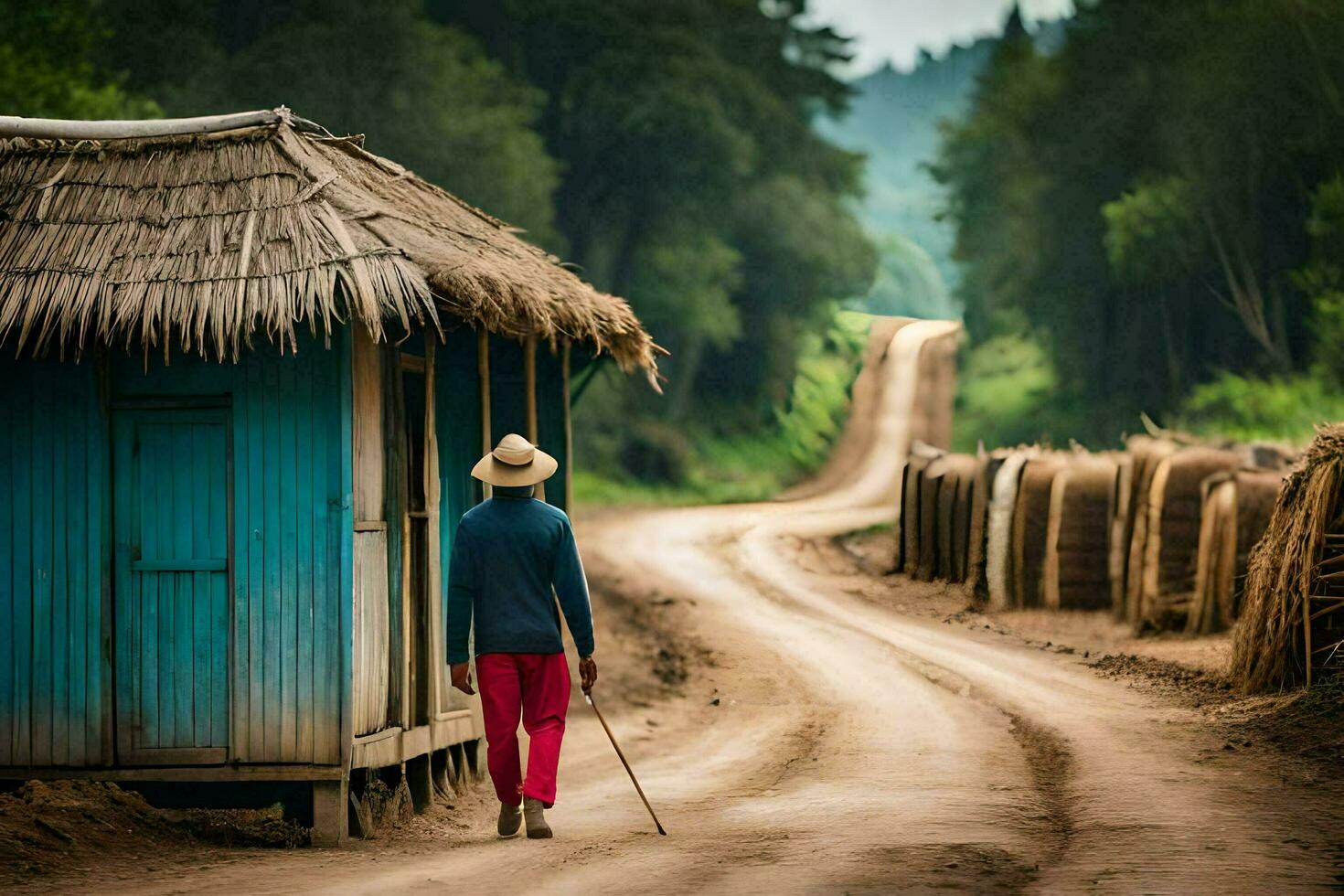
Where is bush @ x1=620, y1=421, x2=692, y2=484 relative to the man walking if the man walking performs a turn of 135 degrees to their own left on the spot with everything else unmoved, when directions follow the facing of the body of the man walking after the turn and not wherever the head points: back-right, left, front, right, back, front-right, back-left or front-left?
back-right

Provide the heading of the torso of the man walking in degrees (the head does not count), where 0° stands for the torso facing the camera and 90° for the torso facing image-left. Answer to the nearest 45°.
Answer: approximately 180°

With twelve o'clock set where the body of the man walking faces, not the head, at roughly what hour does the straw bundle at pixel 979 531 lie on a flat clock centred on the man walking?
The straw bundle is roughly at 1 o'clock from the man walking.

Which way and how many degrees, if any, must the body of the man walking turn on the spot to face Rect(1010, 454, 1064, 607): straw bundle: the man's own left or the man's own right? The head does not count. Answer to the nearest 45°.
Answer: approximately 45° to the man's own right

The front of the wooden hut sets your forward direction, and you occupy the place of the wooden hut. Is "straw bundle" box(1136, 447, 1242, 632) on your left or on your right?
on your left

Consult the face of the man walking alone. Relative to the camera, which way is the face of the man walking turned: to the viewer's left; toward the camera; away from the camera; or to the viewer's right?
away from the camera

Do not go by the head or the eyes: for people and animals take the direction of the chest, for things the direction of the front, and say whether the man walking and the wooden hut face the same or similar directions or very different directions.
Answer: very different directions

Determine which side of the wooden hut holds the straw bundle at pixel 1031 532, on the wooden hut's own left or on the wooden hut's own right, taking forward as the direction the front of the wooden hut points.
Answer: on the wooden hut's own left

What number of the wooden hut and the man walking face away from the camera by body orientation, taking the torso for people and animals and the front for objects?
1

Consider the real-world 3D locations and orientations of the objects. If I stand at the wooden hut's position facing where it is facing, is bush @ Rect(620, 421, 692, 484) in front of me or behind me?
behind

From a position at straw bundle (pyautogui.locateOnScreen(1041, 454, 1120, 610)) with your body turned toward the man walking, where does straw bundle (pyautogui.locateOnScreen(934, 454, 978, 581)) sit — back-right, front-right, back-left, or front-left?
back-right

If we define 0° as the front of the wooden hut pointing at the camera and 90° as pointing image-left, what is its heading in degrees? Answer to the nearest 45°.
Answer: approximately 0°
